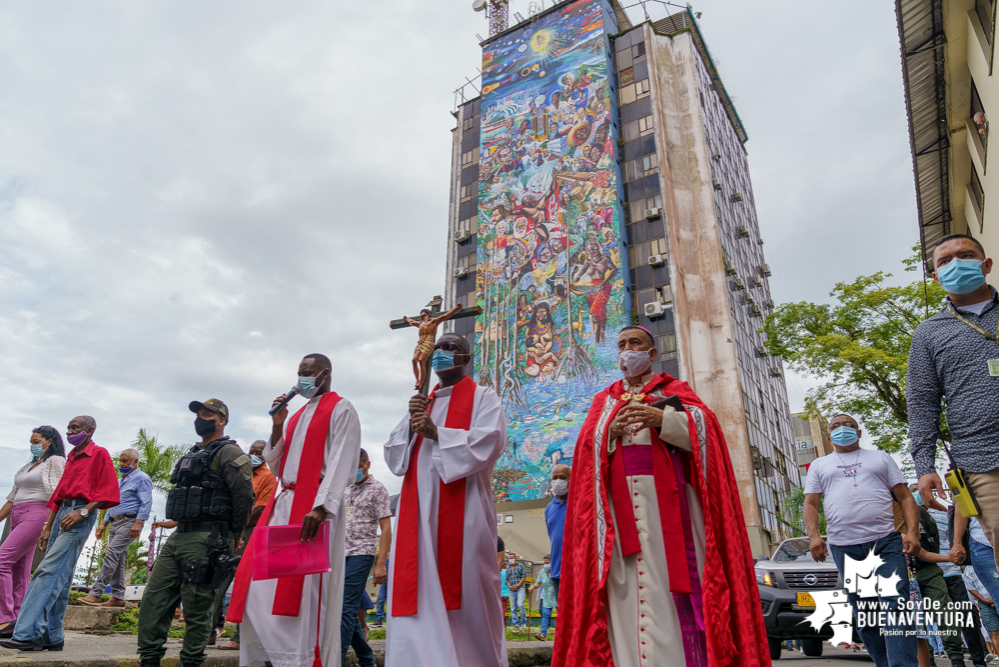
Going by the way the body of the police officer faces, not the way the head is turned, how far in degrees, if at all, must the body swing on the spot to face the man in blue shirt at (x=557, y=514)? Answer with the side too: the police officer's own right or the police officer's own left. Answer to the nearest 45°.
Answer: approximately 180°

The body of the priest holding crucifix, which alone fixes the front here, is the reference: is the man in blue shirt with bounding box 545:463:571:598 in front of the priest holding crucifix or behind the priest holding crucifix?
behind

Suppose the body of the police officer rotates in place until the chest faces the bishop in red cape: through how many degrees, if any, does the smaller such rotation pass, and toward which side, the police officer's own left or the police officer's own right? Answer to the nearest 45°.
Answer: approximately 90° to the police officer's own left

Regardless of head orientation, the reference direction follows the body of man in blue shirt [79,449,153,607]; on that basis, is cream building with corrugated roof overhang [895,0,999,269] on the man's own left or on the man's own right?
on the man's own left
